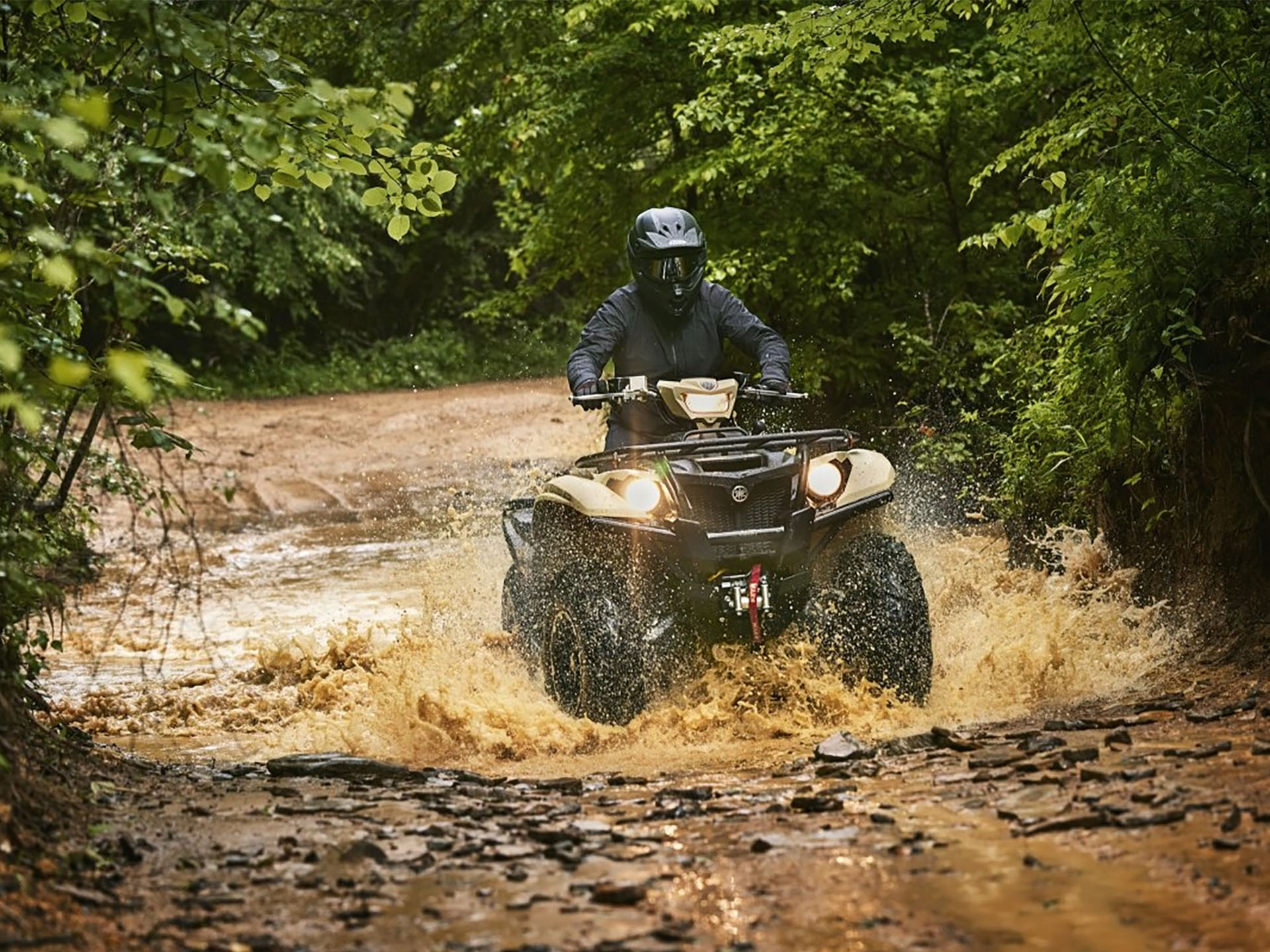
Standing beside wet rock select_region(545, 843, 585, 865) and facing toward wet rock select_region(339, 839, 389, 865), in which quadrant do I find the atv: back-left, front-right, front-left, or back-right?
back-right

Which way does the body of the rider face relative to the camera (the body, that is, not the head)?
toward the camera

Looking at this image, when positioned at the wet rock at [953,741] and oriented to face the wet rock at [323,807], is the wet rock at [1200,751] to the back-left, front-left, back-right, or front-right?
back-left

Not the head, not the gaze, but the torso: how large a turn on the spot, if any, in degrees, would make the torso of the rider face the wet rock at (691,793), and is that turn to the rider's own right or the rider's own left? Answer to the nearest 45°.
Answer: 0° — they already face it

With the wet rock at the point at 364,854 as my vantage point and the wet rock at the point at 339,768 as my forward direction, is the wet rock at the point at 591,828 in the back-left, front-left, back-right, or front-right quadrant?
front-right

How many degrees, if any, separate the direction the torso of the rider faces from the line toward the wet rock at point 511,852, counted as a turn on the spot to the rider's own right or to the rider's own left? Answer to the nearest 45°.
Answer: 0° — they already face it

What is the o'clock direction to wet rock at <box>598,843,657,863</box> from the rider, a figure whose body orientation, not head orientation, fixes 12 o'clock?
The wet rock is roughly at 12 o'clock from the rider.

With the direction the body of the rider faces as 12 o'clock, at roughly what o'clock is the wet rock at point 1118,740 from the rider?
The wet rock is roughly at 11 o'clock from the rider.

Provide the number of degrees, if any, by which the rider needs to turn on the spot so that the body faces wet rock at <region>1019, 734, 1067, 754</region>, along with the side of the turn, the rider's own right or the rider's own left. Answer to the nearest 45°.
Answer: approximately 45° to the rider's own left

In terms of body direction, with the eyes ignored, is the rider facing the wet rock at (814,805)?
yes

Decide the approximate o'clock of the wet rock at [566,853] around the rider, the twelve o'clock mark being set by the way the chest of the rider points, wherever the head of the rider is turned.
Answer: The wet rock is roughly at 12 o'clock from the rider.

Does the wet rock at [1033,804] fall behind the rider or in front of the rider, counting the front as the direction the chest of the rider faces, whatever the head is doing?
in front

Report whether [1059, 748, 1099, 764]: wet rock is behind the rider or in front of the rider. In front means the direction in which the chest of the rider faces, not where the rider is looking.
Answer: in front

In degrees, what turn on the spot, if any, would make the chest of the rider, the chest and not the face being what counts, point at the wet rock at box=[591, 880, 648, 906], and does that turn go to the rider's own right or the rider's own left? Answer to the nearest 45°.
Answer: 0° — they already face it
